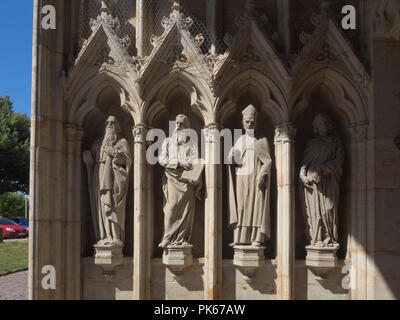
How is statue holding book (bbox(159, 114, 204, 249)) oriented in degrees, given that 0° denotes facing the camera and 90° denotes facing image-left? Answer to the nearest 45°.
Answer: approximately 0°

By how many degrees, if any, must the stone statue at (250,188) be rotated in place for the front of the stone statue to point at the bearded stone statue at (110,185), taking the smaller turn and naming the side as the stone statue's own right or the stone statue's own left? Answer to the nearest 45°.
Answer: approximately 90° to the stone statue's own right

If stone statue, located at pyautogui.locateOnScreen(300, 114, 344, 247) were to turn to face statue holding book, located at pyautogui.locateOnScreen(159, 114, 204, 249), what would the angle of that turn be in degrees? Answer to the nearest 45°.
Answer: approximately 90° to its right

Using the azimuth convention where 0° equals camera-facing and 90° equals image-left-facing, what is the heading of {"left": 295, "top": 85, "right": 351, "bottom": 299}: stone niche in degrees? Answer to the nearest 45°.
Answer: approximately 0°

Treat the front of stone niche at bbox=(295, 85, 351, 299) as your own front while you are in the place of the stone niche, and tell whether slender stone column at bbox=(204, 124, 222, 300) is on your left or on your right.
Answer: on your right
